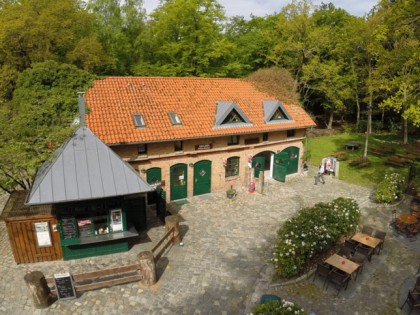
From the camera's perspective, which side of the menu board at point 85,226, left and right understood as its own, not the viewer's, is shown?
front

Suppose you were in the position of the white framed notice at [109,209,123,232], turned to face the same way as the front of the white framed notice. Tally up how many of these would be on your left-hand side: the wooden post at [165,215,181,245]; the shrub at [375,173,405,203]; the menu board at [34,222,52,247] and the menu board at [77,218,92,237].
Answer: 2

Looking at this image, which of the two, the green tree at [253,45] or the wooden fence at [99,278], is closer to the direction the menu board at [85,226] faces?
the wooden fence

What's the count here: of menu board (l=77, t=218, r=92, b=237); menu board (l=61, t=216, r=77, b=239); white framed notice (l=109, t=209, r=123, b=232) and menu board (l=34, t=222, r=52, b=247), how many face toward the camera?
4

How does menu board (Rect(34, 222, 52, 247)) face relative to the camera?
toward the camera

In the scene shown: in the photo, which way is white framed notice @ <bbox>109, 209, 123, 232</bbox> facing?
toward the camera

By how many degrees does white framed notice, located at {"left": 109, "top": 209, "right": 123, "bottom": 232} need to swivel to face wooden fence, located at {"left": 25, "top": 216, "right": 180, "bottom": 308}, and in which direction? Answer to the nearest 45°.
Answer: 0° — it already faces it
